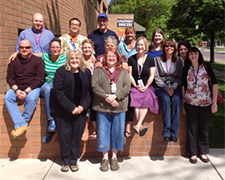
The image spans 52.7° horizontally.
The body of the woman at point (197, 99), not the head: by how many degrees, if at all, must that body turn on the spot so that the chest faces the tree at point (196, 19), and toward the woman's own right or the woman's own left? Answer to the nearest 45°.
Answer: approximately 180°

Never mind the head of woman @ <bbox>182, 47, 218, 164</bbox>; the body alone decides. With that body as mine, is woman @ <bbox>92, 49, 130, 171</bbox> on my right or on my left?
on my right

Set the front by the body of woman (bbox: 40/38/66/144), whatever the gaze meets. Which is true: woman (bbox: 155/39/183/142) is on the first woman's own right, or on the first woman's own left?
on the first woman's own left

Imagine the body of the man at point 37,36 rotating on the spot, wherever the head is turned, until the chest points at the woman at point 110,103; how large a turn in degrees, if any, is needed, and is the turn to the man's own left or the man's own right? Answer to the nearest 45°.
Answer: approximately 45° to the man's own left

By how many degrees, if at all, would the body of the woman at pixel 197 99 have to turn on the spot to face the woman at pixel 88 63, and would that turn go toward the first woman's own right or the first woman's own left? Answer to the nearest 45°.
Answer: approximately 90° to the first woman's own right
